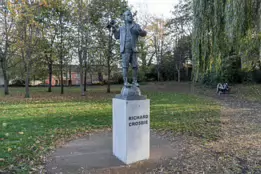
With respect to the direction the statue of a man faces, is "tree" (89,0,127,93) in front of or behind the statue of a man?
behind

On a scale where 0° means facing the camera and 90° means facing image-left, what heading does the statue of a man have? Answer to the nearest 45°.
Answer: approximately 315°
